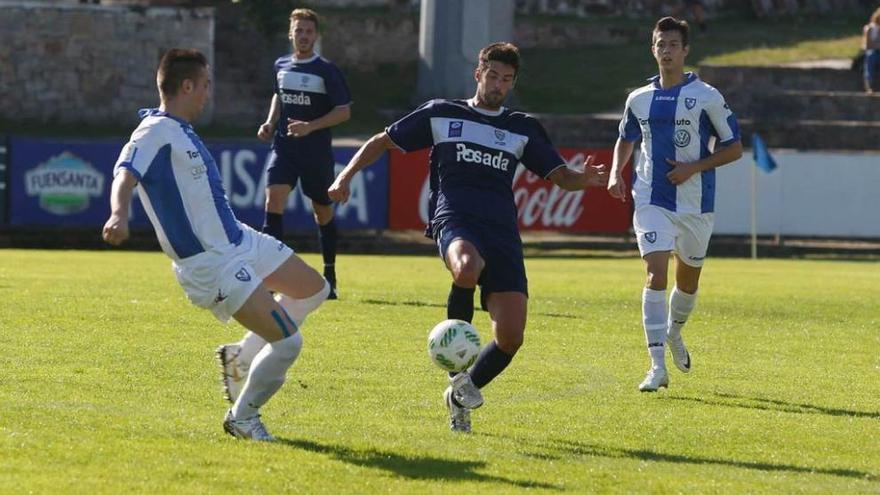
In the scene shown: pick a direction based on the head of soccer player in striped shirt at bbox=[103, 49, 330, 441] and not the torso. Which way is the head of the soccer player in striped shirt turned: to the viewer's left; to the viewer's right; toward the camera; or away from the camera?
to the viewer's right

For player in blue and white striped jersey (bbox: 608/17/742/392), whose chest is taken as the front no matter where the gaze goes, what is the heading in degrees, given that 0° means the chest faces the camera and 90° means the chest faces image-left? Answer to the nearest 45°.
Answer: approximately 0°

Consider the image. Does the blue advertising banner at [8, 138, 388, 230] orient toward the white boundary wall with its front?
no

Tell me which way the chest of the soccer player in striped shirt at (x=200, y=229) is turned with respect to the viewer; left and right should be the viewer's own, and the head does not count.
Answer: facing to the right of the viewer

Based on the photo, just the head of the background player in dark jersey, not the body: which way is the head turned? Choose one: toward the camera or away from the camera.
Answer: toward the camera

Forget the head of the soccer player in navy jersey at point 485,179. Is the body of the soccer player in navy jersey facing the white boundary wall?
no

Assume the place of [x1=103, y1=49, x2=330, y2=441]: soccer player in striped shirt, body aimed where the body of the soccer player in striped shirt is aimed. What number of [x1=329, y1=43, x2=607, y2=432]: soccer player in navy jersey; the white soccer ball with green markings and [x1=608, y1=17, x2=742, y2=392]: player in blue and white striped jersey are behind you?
0

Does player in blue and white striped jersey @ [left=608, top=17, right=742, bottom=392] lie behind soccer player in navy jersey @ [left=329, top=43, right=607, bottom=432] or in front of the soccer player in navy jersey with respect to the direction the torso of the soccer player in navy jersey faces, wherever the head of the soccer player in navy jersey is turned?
behind

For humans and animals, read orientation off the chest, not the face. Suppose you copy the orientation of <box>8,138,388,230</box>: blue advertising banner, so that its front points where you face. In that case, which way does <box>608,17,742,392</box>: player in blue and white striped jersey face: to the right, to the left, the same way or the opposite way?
the same way

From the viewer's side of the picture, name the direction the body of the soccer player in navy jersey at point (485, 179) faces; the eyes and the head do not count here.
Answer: toward the camera

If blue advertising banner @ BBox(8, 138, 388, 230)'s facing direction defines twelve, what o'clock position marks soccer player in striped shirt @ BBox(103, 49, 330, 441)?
The soccer player in striped shirt is roughly at 12 o'clock from the blue advertising banner.

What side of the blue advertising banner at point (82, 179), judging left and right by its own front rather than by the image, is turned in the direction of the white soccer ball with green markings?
front

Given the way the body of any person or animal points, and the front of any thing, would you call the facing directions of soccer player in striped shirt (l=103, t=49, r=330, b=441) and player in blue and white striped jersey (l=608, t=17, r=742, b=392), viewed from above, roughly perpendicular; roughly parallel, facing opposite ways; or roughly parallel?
roughly perpendicular

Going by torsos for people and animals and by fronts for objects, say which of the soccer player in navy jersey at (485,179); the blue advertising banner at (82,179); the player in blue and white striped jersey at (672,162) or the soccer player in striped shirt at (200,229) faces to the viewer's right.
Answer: the soccer player in striped shirt

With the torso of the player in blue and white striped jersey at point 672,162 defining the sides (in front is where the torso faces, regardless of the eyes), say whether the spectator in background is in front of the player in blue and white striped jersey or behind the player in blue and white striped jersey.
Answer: behind

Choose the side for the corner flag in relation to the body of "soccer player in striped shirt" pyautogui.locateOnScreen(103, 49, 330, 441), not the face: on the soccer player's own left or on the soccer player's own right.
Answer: on the soccer player's own left

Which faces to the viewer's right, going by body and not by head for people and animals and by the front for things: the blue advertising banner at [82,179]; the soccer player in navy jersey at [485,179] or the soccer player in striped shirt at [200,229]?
the soccer player in striped shirt

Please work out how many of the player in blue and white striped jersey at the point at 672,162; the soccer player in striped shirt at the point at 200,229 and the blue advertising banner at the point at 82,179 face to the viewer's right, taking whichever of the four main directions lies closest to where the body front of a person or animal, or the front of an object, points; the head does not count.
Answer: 1

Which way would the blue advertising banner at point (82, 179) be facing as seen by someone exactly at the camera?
facing the viewer
